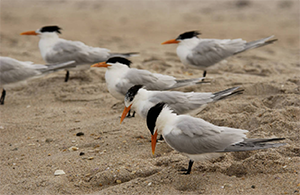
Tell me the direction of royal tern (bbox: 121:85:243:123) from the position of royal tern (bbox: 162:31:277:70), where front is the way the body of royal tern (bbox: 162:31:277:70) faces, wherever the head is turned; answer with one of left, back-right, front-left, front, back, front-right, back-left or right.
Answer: left

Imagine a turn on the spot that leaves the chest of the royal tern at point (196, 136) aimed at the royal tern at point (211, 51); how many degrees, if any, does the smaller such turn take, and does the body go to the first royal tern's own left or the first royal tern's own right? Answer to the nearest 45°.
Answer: approximately 90° to the first royal tern's own right

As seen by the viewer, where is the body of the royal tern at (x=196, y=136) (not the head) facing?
to the viewer's left

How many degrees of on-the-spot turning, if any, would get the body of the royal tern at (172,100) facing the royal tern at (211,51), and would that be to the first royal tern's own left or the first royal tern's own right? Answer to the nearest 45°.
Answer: approximately 90° to the first royal tern's own right

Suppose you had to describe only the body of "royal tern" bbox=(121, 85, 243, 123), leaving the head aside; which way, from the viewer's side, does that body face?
to the viewer's left

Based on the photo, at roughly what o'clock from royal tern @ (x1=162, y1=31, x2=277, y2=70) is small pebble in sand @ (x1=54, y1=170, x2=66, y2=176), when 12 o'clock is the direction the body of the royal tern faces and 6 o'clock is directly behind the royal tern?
The small pebble in sand is roughly at 10 o'clock from the royal tern.

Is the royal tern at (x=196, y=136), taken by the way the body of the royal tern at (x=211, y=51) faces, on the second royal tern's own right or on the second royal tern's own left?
on the second royal tern's own left

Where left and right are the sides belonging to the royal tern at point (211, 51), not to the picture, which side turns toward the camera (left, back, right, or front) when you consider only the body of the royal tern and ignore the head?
left

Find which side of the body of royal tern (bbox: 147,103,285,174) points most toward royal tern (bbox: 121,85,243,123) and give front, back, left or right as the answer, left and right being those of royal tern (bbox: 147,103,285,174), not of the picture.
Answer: right

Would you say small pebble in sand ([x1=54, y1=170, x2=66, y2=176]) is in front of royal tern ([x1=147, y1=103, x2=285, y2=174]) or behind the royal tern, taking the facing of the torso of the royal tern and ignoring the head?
in front
